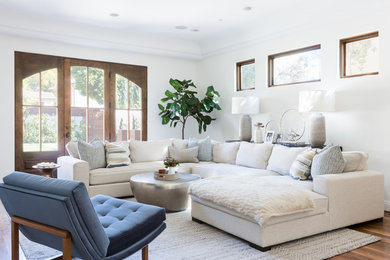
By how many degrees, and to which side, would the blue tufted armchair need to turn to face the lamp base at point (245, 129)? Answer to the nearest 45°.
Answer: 0° — it already faces it

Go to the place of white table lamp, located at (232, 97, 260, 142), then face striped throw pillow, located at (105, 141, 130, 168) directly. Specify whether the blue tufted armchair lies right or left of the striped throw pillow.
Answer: left

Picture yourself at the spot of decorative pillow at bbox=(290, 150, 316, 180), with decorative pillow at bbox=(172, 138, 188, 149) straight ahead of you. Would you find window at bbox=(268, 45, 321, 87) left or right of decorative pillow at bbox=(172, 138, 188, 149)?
right

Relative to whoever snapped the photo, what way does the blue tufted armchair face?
facing away from the viewer and to the right of the viewer

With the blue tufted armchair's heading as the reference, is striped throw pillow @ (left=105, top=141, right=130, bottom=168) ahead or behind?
ahead

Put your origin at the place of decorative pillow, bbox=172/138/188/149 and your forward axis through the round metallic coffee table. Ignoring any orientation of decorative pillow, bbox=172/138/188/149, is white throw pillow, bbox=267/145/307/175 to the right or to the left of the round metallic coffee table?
left

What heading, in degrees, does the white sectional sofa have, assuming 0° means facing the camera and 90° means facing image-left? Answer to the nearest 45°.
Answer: approximately 45°

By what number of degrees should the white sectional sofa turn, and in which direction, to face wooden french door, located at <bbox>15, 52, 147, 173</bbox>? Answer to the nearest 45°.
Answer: approximately 90° to its right

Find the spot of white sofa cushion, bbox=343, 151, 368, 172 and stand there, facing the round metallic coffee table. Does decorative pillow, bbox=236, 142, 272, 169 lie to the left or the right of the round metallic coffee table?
right

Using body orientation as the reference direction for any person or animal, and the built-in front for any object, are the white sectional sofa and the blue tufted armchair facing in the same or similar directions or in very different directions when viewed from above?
very different directions
